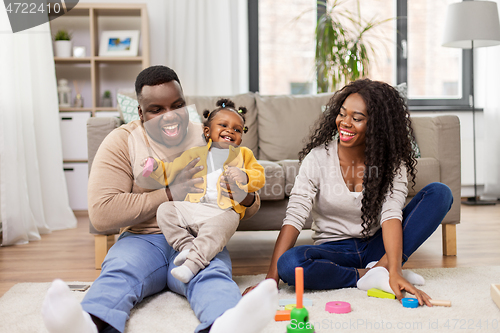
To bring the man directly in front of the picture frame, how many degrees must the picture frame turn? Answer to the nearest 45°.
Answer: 0° — it already faces them

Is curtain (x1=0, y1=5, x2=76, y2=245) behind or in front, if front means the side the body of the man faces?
behind

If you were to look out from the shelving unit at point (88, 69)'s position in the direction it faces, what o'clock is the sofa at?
The sofa is roughly at 11 o'clock from the shelving unit.

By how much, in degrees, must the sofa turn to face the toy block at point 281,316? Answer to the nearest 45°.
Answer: approximately 45° to its right

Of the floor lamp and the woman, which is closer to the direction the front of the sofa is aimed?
the woman

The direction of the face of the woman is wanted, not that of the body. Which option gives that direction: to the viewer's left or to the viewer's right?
to the viewer's left
